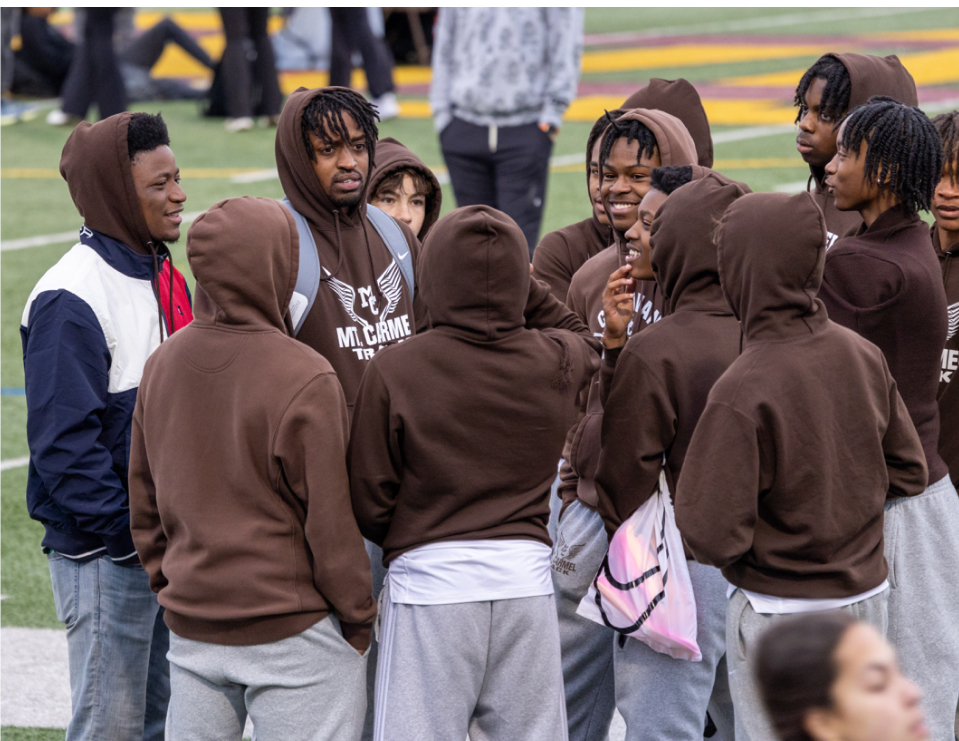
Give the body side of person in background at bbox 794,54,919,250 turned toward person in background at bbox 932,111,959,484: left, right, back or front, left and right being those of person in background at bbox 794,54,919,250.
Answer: left

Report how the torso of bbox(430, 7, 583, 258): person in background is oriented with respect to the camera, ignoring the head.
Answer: toward the camera

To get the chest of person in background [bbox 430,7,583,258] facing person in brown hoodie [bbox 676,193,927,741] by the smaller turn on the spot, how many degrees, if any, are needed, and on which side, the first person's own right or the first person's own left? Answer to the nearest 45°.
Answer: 0° — they already face them

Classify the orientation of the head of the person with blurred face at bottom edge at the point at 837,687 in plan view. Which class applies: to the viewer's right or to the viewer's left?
to the viewer's right

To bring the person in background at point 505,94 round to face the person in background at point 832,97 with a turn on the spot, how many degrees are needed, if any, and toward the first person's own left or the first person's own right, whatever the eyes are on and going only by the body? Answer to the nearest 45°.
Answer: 0° — they already face them

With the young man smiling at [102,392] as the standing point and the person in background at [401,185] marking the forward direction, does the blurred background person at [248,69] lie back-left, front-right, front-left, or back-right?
front-left

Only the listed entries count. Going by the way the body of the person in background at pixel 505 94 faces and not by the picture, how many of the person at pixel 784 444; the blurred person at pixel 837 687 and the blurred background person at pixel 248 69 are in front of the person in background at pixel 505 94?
2

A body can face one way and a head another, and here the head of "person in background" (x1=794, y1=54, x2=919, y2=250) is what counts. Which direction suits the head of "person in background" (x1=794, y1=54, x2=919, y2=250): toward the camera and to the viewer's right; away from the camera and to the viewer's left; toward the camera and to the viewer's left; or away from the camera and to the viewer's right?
toward the camera and to the viewer's left

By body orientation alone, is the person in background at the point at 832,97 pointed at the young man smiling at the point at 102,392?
yes

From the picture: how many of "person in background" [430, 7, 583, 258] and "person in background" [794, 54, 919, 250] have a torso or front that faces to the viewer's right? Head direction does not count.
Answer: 0

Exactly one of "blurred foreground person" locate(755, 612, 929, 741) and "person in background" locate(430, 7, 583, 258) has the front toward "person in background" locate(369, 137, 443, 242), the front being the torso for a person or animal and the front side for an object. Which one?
"person in background" locate(430, 7, 583, 258)
